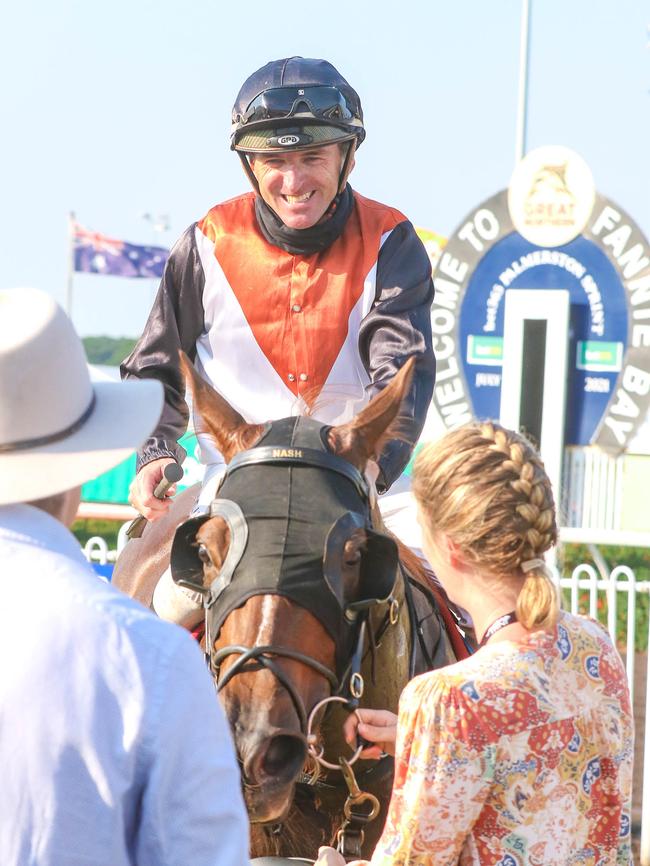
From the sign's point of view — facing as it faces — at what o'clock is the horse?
The horse is roughly at 12 o'clock from the sign.

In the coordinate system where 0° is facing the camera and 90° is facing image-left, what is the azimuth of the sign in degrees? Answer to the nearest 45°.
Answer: approximately 0°

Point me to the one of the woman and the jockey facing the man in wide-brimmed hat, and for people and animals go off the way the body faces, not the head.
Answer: the jockey

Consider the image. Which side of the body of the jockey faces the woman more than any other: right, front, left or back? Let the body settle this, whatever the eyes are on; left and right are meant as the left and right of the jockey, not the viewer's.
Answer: front

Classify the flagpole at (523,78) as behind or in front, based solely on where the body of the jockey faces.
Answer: behind

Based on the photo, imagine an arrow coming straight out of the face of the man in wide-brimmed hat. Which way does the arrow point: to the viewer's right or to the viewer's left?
to the viewer's right

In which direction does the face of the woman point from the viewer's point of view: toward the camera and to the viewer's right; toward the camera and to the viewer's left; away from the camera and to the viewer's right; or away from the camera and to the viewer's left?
away from the camera and to the viewer's left

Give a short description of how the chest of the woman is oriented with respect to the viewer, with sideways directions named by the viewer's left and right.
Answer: facing away from the viewer and to the left of the viewer

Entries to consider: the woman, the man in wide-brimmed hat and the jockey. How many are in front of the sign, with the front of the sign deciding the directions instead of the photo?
3

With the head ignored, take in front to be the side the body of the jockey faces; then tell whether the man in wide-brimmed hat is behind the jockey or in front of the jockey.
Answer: in front

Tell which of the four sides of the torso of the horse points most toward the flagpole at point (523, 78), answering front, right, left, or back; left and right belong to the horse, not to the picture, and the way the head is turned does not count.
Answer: back
